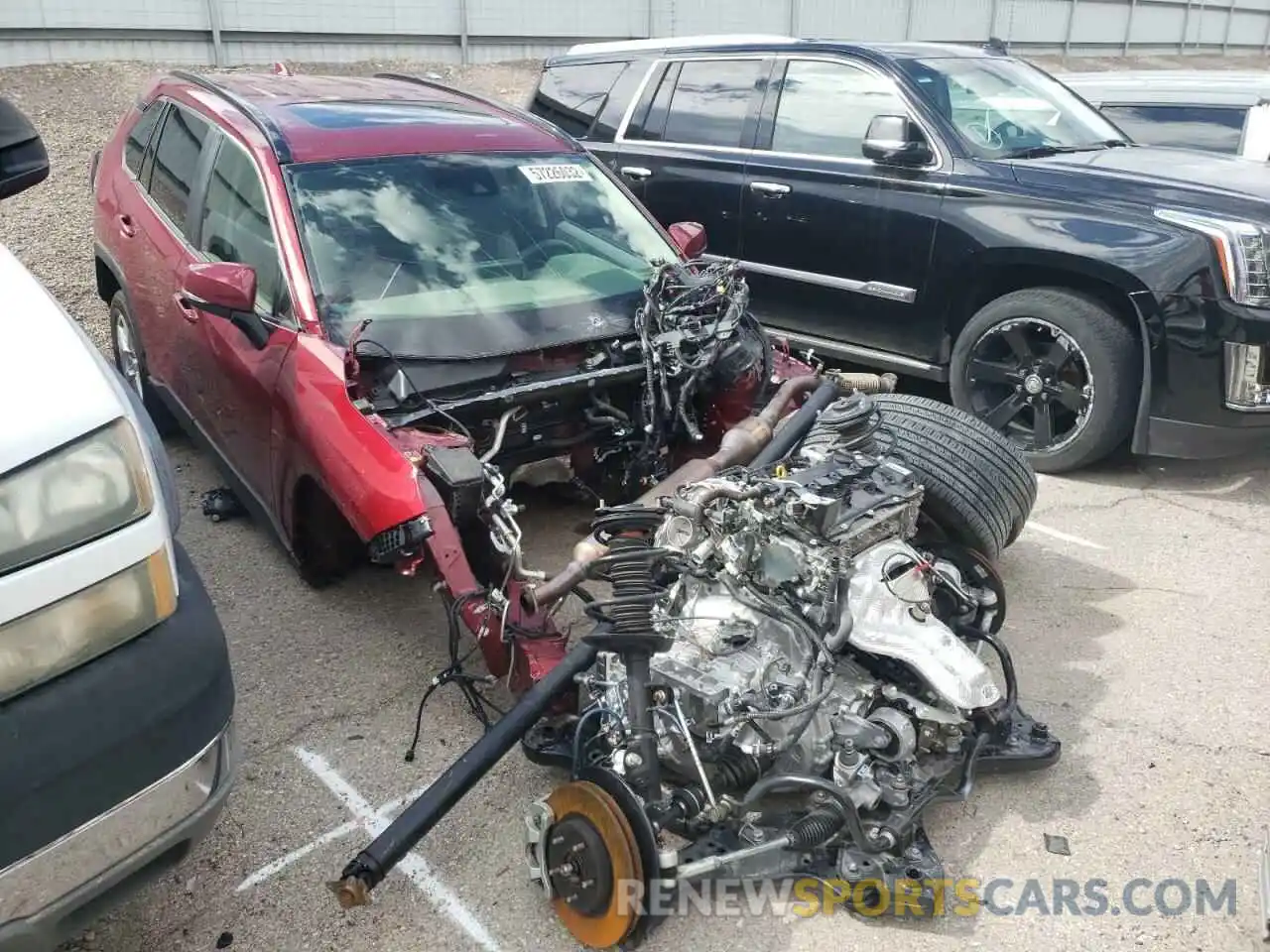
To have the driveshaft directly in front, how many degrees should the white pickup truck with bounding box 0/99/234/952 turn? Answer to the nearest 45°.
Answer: approximately 45° to its left

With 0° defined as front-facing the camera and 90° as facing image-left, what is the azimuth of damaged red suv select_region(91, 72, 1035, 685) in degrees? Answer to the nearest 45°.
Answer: approximately 315°

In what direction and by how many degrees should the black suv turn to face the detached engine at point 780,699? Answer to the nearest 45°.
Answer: approximately 45° to its right

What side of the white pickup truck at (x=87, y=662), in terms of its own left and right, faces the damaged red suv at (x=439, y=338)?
left

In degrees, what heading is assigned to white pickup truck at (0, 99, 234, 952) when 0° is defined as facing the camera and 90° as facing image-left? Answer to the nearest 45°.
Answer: approximately 315°

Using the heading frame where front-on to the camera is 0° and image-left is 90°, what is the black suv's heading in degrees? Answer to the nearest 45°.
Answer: approximately 315°

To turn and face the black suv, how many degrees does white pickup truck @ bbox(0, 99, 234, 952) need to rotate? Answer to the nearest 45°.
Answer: approximately 90° to its left
